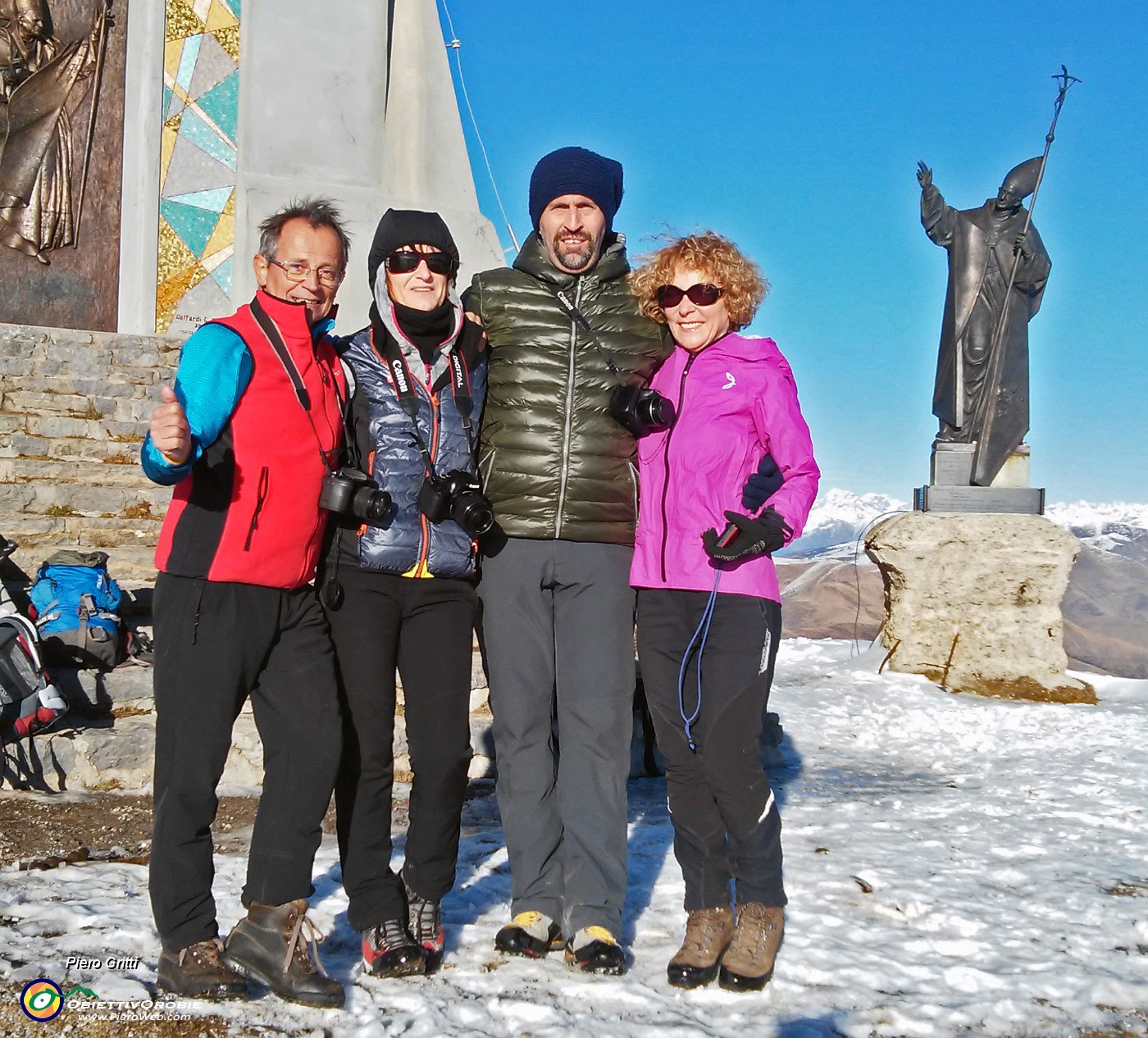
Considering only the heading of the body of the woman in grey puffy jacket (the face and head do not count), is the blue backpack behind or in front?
behind

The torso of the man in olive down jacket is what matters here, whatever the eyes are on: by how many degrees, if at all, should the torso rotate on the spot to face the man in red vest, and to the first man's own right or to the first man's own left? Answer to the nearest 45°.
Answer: approximately 45° to the first man's own right

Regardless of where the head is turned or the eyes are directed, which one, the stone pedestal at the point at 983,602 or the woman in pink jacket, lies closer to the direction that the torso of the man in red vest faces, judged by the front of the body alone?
the woman in pink jacket

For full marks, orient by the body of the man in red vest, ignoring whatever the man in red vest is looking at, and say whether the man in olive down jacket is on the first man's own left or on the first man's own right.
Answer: on the first man's own left

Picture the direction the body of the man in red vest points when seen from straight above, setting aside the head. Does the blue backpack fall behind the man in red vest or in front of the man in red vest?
behind
